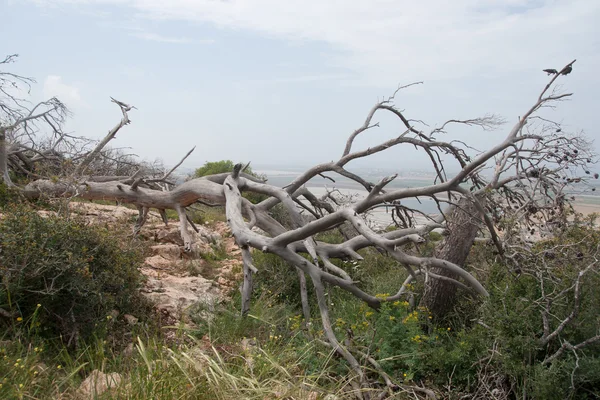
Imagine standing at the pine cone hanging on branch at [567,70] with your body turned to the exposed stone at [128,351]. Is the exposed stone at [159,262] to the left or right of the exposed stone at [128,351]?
right

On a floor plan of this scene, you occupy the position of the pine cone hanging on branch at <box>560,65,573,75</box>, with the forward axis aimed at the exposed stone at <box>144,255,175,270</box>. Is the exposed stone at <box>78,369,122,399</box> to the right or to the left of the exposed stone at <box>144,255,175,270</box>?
left
